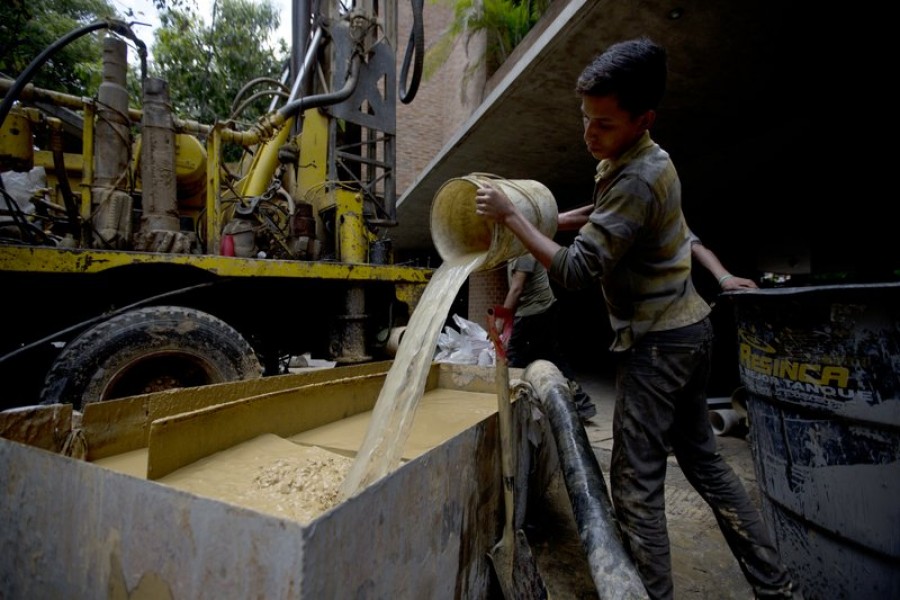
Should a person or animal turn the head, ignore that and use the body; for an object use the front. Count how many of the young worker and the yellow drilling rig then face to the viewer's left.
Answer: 2

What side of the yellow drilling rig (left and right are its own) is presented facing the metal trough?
left

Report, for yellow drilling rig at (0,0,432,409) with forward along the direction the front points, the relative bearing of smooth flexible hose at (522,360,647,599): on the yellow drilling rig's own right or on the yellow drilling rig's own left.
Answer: on the yellow drilling rig's own left

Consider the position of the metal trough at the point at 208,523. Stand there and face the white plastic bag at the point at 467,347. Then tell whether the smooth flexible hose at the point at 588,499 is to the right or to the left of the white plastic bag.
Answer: right

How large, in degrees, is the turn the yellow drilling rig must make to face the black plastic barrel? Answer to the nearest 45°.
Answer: approximately 135° to its left

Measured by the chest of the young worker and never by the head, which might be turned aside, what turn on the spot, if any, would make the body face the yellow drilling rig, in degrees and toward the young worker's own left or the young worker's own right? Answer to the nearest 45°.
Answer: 0° — they already face it

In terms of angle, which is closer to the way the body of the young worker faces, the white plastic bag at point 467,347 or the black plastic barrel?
the white plastic bag

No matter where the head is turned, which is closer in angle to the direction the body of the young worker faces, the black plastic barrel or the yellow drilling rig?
the yellow drilling rig

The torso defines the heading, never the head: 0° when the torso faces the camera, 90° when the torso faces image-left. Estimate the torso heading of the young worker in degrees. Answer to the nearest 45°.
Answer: approximately 90°

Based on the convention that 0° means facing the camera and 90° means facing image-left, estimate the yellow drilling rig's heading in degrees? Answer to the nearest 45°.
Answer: approximately 90°

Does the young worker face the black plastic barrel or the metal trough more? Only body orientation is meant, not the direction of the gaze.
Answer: the metal trough
